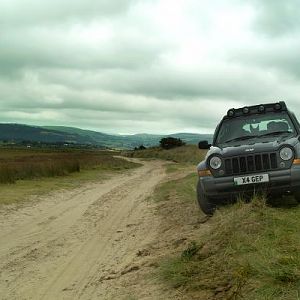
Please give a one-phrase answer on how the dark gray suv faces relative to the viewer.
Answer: facing the viewer
